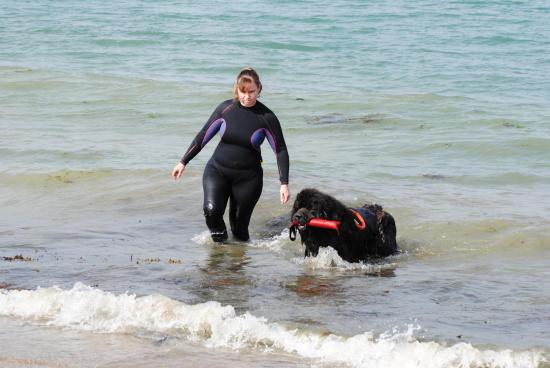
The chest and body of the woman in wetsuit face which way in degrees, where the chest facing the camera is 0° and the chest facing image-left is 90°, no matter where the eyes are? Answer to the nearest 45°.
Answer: approximately 0°

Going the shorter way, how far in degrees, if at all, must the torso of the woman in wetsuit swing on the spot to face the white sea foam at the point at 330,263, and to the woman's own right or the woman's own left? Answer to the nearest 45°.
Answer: approximately 45° to the woman's own left

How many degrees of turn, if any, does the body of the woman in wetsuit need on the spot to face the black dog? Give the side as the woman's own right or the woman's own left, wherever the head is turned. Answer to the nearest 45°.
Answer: approximately 45° to the woman's own left

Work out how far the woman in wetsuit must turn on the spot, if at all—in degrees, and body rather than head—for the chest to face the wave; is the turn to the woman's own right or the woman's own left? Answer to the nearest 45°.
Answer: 0° — they already face it
